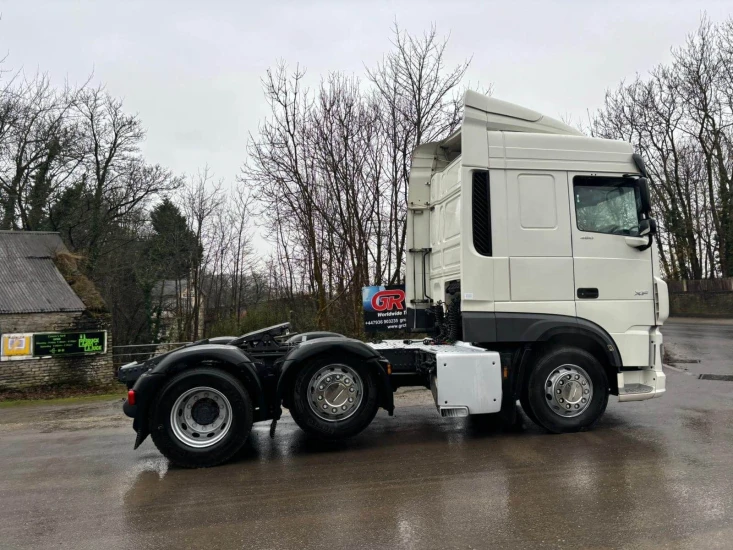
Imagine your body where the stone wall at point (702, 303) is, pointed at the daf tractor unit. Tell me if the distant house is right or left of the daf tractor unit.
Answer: right

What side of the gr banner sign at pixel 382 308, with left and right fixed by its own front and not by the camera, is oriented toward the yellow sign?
right

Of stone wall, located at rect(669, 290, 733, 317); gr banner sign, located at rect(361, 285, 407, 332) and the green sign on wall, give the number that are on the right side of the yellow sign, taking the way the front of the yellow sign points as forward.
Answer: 0

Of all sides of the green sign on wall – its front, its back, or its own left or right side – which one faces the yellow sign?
right

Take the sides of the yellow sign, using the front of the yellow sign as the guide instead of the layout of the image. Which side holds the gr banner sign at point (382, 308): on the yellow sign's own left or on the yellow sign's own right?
on the yellow sign's own left

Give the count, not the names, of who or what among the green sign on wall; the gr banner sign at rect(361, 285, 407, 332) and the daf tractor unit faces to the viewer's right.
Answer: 1

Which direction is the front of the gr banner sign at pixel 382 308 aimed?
toward the camera

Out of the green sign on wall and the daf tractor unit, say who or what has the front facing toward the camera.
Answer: the green sign on wall

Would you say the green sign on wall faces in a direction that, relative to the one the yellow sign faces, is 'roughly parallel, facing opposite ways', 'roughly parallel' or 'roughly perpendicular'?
roughly parallel

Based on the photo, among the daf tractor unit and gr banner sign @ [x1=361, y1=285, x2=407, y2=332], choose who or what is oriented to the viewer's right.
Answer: the daf tractor unit

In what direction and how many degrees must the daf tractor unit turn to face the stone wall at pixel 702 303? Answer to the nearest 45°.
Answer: approximately 45° to its left

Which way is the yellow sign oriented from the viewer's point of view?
toward the camera

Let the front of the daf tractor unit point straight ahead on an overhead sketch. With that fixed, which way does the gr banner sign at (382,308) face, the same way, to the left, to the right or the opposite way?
to the right

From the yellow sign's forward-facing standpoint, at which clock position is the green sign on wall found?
The green sign on wall is roughly at 9 o'clock from the yellow sign.

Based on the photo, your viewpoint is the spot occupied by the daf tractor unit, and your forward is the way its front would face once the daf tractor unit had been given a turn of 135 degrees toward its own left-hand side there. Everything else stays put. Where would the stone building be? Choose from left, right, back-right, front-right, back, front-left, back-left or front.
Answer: front

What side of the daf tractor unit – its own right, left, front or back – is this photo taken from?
right
